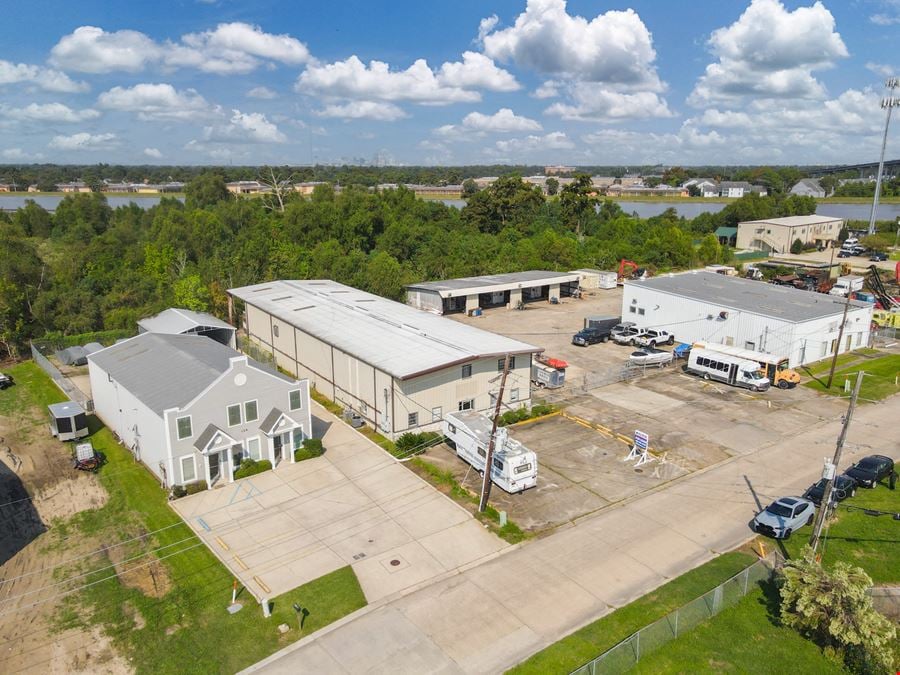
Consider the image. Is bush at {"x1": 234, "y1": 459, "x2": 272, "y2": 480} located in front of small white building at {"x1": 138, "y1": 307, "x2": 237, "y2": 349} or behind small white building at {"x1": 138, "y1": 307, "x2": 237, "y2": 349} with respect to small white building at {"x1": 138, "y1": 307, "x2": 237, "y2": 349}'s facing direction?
in front

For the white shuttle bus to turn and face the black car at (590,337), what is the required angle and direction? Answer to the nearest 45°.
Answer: approximately 180°

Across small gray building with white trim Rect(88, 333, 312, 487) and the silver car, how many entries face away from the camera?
0

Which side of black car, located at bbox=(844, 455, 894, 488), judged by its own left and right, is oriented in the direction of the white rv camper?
front

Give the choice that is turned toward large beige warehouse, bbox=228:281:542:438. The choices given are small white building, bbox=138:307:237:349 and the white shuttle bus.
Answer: the small white building

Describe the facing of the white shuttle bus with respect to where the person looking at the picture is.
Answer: facing the viewer and to the right of the viewer

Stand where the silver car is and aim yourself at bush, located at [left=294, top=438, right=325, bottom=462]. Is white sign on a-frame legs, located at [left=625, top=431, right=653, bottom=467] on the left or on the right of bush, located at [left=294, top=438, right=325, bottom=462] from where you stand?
right

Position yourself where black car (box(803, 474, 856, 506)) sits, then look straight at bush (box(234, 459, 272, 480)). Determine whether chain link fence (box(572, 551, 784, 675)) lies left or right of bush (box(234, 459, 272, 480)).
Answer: left

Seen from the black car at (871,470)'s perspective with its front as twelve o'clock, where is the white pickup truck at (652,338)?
The white pickup truck is roughly at 3 o'clock from the black car.

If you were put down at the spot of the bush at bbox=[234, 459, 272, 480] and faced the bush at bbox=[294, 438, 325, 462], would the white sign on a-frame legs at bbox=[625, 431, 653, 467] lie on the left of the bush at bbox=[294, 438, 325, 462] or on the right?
right

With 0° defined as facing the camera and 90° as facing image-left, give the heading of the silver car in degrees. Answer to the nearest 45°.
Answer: approximately 45°

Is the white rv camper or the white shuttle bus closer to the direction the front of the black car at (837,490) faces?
the white rv camper

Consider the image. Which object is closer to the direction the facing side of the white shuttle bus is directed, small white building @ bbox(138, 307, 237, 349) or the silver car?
the silver car

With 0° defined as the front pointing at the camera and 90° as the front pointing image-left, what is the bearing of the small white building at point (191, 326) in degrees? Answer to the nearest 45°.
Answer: approximately 315°

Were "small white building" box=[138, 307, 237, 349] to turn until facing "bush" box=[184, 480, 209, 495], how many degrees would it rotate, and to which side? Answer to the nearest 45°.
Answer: approximately 45° to its right
